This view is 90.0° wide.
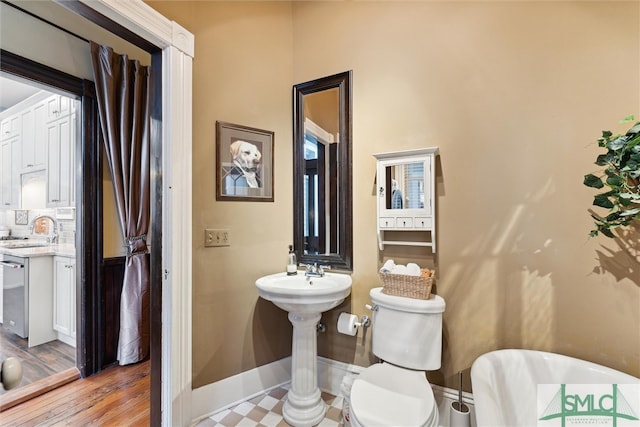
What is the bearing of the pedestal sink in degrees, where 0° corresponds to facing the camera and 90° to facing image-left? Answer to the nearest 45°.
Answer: approximately 0°
